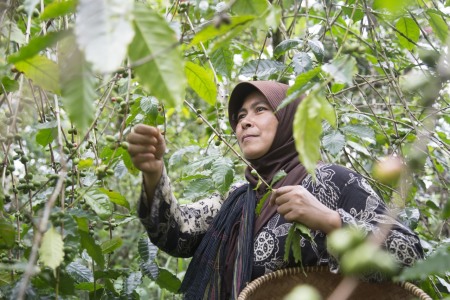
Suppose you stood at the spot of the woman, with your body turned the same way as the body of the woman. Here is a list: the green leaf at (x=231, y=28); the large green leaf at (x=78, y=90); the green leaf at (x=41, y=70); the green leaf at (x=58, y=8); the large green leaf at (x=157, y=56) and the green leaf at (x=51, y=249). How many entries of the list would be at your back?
0

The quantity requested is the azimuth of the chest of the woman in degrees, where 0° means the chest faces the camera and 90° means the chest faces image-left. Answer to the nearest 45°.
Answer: approximately 45°

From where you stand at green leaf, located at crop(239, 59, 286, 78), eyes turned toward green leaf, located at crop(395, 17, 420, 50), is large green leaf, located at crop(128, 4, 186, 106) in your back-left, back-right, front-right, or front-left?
back-right

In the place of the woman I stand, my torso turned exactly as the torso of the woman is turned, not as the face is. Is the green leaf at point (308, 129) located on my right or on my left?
on my left

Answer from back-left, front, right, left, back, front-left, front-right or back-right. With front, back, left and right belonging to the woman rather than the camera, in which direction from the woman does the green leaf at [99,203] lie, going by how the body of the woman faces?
front

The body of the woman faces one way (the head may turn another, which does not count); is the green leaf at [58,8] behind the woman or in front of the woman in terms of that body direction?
in front

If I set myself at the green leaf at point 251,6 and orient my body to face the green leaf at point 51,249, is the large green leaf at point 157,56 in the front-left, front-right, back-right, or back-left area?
front-left

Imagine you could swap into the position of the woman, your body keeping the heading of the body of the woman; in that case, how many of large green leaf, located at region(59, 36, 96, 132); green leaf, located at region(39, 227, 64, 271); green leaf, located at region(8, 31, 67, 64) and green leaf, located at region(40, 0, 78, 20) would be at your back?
0

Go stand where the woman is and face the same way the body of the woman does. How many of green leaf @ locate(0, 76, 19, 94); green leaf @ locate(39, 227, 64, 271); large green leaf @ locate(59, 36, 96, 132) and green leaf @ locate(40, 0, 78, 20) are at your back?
0

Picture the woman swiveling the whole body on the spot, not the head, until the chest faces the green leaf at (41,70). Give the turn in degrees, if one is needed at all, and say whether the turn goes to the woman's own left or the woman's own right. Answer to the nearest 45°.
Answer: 0° — they already face it

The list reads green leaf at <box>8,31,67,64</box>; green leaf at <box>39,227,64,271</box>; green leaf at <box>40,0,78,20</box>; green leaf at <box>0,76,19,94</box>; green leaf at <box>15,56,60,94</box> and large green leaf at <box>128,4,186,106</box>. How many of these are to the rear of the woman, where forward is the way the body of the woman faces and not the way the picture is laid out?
0
